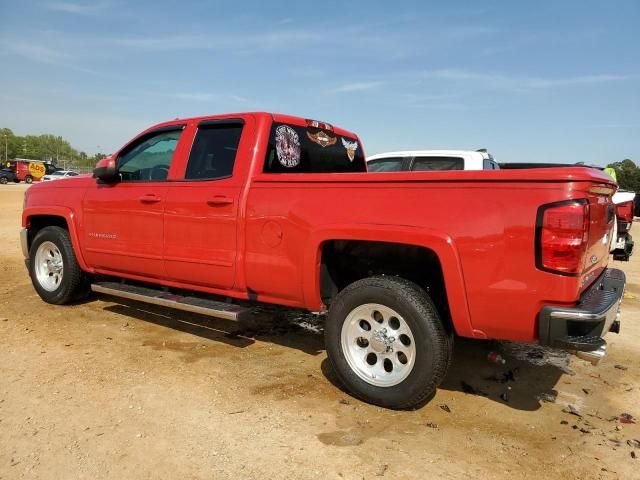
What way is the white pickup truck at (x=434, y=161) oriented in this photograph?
to the viewer's left

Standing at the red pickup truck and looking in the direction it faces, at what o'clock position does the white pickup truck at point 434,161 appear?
The white pickup truck is roughly at 2 o'clock from the red pickup truck.

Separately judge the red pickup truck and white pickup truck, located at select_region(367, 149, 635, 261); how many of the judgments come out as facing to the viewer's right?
0

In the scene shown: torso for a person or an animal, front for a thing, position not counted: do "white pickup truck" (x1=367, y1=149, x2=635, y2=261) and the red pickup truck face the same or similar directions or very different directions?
same or similar directions

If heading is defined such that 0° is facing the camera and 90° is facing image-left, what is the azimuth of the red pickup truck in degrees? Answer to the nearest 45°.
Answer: approximately 135°

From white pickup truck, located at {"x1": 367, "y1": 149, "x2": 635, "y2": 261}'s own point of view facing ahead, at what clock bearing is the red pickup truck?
The red pickup truck is roughly at 9 o'clock from the white pickup truck.
